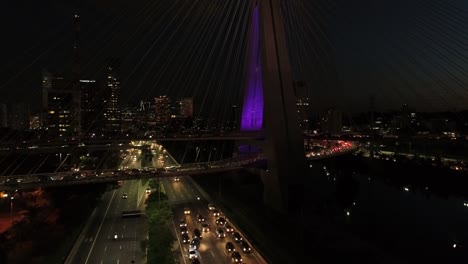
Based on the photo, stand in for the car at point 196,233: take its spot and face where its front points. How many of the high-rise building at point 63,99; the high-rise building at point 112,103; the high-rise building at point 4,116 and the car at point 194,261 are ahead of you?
1

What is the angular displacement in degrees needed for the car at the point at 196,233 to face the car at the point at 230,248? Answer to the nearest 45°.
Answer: approximately 45° to its left

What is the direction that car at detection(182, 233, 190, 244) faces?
toward the camera

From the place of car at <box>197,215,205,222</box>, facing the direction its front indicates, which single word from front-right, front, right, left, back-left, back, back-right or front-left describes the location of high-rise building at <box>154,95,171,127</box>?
back

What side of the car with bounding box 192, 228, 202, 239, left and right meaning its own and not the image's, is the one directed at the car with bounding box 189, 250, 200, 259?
front

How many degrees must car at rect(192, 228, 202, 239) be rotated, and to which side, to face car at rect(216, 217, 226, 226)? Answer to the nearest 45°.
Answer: approximately 135° to its left

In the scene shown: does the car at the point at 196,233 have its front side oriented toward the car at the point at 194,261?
yes
